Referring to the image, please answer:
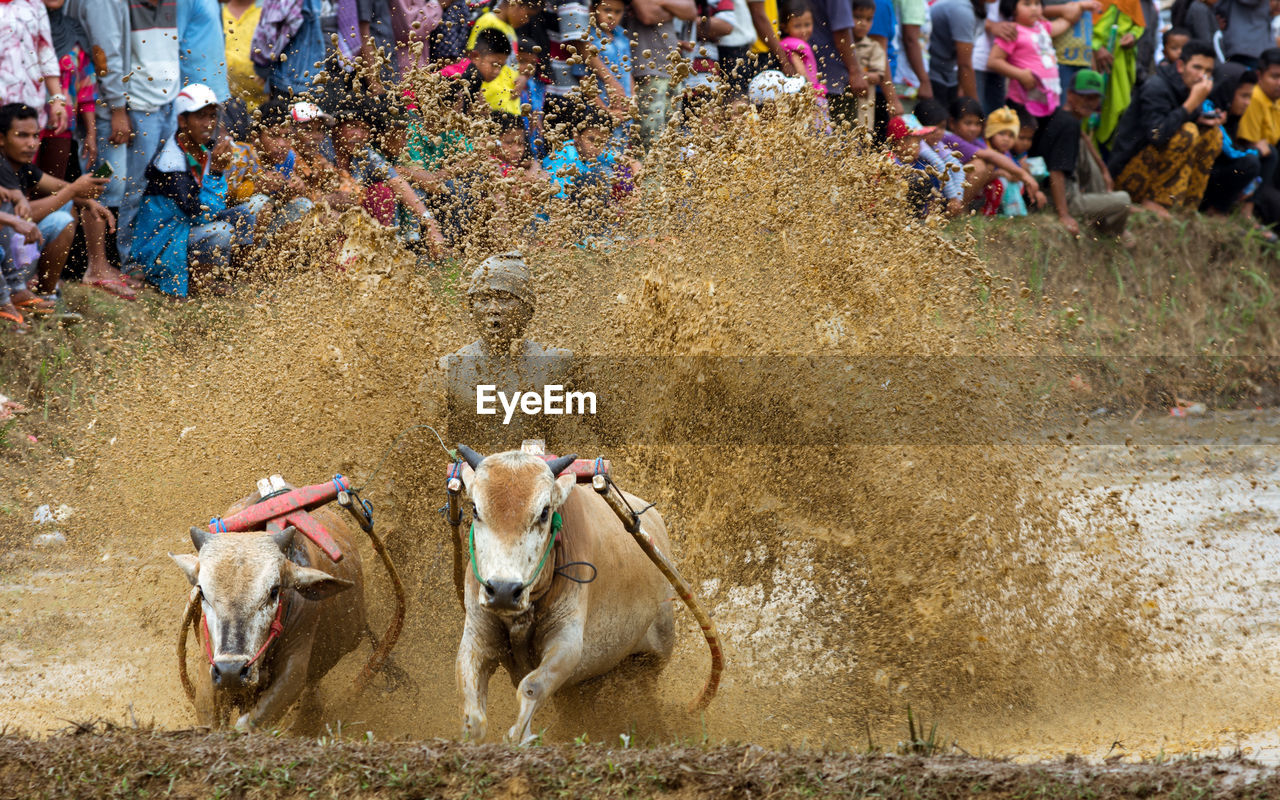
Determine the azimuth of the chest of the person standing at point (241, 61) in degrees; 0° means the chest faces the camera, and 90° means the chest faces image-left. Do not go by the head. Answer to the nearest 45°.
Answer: approximately 0°

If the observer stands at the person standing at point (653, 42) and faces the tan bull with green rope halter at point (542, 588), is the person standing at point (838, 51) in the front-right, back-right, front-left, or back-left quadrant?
back-left

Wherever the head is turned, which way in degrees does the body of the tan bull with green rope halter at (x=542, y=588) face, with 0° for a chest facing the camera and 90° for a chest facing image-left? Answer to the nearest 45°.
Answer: approximately 45°

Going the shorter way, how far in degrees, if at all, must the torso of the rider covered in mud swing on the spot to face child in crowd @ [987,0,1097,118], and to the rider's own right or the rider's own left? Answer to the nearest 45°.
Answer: approximately 135° to the rider's own left

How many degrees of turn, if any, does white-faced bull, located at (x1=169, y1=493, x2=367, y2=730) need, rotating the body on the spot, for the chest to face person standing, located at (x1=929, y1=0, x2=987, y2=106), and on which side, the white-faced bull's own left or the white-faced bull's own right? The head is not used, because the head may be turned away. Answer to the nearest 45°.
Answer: approximately 180°

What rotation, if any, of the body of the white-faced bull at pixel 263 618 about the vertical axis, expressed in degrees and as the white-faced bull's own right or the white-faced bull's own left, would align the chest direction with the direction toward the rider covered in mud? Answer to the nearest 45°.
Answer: approximately 180°

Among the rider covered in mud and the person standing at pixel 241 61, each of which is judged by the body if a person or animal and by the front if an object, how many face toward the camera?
2
